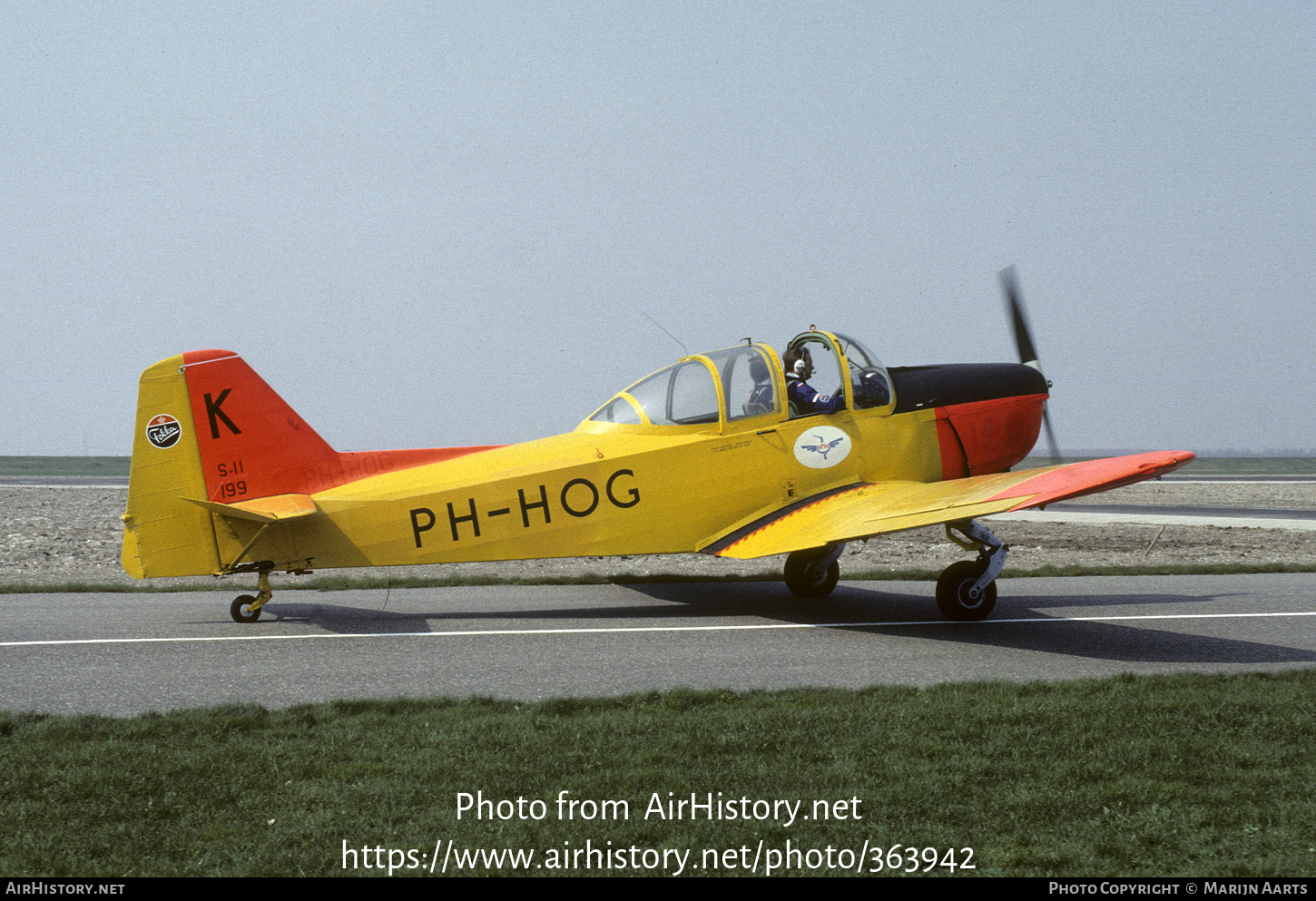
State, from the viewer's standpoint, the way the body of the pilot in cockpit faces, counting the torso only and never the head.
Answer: to the viewer's right
